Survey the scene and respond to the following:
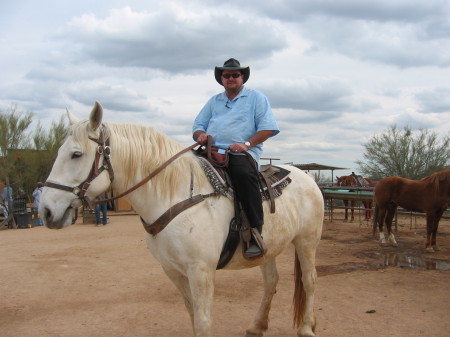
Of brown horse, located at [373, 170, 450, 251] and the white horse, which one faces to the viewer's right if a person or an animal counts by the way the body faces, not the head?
the brown horse

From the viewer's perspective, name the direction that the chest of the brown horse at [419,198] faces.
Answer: to the viewer's right

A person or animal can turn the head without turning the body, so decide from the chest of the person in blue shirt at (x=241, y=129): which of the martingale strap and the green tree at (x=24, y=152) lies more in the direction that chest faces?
the martingale strap

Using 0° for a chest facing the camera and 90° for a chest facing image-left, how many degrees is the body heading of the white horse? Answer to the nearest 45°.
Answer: approximately 45°

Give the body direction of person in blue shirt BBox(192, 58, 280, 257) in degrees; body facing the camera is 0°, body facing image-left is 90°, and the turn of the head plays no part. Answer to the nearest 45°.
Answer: approximately 45°

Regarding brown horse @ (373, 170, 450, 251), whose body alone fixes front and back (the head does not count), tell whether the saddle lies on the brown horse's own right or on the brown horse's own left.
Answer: on the brown horse's own right

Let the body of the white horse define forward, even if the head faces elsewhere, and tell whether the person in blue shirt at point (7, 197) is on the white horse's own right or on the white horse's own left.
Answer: on the white horse's own right

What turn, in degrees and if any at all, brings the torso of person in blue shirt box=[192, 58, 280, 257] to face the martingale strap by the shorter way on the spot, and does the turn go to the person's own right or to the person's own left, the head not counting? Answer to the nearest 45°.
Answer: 0° — they already face it

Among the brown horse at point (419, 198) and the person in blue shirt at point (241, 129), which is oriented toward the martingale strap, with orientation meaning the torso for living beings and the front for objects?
the person in blue shirt

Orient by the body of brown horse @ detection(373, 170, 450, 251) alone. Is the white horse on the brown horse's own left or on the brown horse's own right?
on the brown horse's own right
